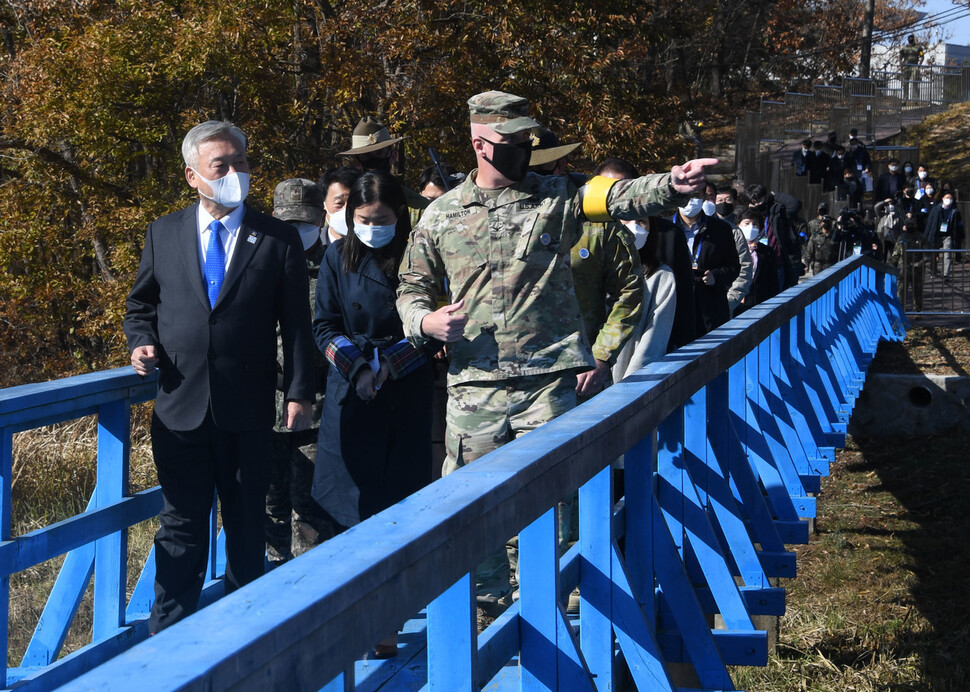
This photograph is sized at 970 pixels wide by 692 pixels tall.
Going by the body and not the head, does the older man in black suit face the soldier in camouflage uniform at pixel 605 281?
no

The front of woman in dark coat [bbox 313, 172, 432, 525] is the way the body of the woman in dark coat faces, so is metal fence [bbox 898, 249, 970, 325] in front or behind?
behind

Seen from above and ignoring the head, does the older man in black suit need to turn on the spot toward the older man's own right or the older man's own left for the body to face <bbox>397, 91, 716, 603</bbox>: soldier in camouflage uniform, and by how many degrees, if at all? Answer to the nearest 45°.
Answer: approximately 90° to the older man's own left

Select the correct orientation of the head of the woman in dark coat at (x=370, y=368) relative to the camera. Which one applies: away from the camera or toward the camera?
toward the camera

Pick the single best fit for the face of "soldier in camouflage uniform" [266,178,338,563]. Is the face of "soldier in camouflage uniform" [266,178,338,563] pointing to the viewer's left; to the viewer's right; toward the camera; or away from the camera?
toward the camera

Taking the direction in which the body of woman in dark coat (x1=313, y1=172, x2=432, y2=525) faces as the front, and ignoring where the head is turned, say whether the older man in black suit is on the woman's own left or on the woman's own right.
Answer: on the woman's own right

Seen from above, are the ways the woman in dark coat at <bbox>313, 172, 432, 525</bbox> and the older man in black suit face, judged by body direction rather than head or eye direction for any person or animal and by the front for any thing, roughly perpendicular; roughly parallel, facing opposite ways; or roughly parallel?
roughly parallel

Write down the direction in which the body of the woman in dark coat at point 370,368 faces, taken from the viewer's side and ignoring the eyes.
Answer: toward the camera

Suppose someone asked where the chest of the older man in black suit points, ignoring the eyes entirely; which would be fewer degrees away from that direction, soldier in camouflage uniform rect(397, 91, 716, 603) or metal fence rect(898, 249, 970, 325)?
the soldier in camouflage uniform

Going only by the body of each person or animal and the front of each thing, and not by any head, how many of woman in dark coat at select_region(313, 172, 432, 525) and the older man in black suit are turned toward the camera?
2

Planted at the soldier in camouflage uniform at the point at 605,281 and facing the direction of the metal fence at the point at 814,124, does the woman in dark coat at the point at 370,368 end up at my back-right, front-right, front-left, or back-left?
back-left

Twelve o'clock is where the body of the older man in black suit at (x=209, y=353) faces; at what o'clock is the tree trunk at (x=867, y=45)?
The tree trunk is roughly at 7 o'clock from the older man in black suit.

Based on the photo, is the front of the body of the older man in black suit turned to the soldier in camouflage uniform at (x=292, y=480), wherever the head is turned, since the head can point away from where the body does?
no

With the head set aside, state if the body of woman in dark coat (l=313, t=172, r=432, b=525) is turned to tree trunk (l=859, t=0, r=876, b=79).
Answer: no

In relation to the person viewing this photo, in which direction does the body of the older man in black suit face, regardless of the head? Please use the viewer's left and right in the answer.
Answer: facing the viewer

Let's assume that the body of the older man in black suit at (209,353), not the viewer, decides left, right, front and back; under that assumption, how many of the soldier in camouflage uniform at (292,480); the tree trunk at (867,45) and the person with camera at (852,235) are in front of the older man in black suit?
0
